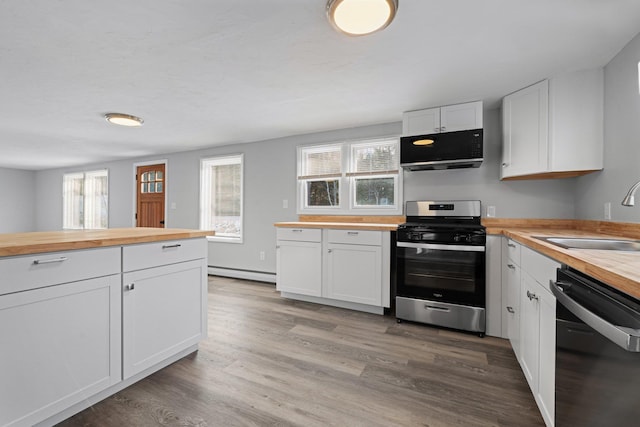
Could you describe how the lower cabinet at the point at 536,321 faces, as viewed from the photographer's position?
facing to the left of the viewer

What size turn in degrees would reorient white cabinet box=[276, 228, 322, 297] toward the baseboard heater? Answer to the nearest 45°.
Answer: approximately 90° to its right

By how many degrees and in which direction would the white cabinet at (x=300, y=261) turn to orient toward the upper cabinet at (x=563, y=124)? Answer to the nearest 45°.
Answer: approximately 90° to its left

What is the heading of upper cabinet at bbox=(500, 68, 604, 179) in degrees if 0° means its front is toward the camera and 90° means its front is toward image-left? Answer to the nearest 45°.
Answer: approximately 45°

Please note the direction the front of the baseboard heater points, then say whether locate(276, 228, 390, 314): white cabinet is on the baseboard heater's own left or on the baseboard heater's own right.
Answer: on the baseboard heater's own left

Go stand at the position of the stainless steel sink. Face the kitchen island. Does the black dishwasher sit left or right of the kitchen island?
left

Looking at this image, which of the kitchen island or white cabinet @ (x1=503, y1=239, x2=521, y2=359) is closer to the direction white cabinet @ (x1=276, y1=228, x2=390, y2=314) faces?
the kitchen island

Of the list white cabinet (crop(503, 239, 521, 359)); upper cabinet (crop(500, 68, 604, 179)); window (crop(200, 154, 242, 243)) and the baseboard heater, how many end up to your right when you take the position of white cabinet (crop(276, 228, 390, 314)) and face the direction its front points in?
2

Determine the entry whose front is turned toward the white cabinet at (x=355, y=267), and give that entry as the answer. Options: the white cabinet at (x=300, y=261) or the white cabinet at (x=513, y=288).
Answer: the white cabinet at (x=513, y=288)

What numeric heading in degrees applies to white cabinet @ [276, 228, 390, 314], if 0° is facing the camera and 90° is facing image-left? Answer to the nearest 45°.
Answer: approximately 45°

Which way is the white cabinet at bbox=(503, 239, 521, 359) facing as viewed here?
to the viewer's left
